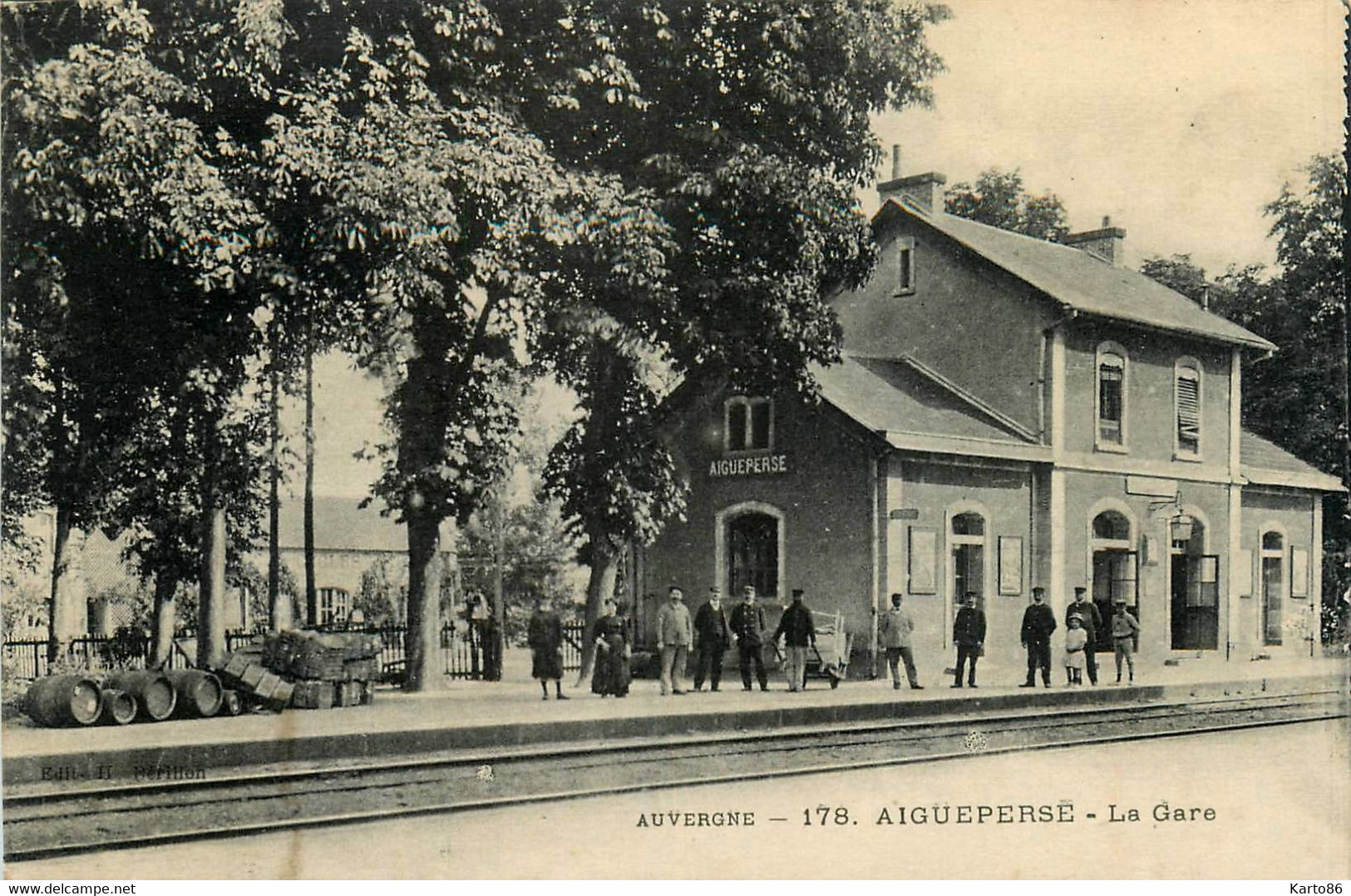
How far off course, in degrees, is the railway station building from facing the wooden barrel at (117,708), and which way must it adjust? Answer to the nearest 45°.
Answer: approximately 90° to its right

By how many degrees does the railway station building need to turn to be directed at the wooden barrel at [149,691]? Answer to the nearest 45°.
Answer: approximately 90° to its right

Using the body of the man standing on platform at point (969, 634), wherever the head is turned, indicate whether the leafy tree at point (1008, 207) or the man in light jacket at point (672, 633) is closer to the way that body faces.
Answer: the man in light jacket

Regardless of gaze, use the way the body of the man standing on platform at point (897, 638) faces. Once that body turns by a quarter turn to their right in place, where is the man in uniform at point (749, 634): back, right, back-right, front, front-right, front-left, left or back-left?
front
